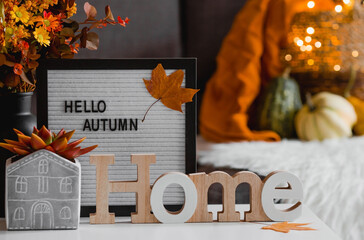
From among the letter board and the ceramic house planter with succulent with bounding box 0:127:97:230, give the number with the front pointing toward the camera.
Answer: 2

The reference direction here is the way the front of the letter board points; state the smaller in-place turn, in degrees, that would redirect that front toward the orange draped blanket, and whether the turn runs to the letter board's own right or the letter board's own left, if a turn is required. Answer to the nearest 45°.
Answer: approximately 135° to the letter board's own left

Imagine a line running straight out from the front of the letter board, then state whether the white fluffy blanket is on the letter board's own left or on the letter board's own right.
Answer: on the letter board's own left

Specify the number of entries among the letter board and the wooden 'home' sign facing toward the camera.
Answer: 2

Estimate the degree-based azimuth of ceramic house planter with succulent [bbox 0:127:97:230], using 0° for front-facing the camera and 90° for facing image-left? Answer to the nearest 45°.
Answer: approximately 0°
